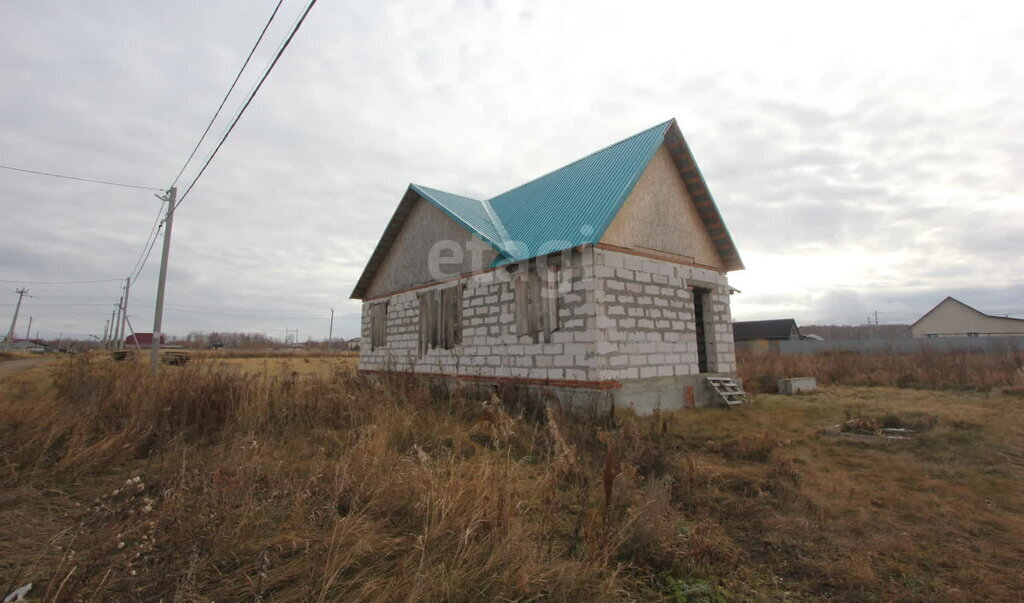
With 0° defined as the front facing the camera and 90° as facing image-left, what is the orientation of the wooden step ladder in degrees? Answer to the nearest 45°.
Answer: approximately 315°

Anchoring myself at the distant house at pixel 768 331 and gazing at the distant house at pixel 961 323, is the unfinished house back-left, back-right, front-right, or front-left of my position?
back-right

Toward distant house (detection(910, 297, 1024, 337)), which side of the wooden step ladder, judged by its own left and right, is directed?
left

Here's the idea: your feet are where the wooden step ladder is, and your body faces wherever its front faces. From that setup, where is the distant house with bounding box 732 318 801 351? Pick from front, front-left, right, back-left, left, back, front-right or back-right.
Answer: back-left

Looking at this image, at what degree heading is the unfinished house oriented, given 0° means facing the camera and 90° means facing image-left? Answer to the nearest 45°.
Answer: approximately 315°

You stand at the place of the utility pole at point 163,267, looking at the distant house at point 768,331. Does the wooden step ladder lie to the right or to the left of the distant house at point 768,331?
right

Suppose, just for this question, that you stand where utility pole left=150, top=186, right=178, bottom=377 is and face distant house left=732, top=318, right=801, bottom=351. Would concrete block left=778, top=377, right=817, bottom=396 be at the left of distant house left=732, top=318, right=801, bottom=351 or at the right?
right

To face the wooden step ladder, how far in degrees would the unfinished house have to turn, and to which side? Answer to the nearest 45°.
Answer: approximately 45° to its left

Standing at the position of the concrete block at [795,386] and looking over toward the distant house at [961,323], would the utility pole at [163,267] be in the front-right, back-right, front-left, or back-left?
back-left

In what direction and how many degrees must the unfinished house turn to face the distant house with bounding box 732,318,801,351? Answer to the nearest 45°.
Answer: approximately 90° to its left
